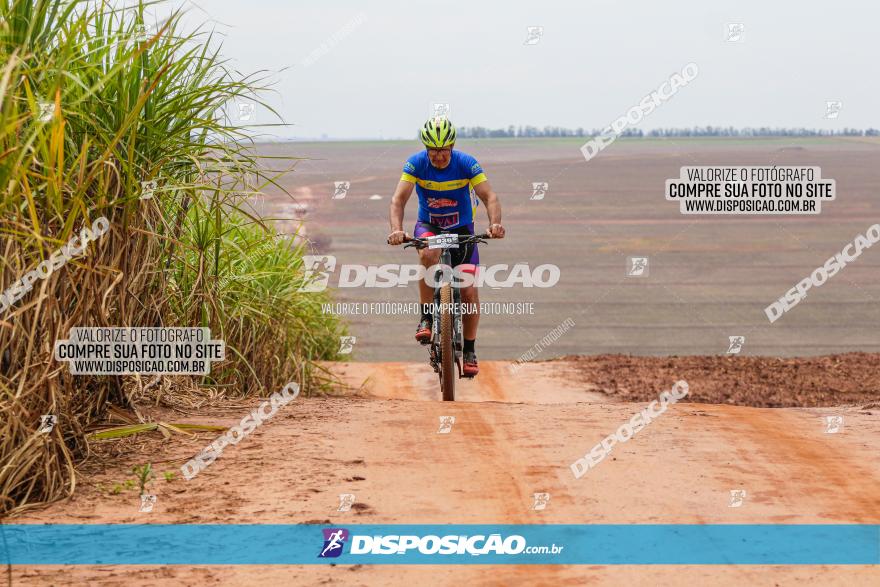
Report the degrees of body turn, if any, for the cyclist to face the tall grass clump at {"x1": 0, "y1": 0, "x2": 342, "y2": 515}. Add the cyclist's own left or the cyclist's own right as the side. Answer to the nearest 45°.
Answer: approximately 45° to the cyclist's own right

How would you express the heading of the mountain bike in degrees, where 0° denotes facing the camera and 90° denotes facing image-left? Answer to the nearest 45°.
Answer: approximately 0°

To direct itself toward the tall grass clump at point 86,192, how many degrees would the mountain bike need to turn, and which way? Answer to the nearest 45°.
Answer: approximately 45° to its right
